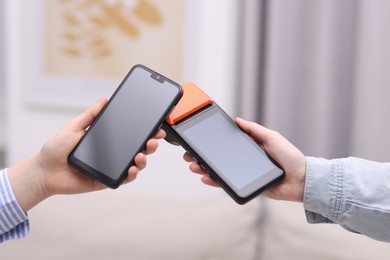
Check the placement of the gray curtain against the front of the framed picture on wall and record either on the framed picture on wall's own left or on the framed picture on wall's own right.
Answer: on the framed picture on wall's own left

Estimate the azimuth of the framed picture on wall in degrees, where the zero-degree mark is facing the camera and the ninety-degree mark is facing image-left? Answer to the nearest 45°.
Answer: approximately 0°

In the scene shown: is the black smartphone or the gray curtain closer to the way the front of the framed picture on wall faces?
the black smartphone

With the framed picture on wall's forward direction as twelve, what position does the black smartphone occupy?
The black smartphone is roughly at 12 o'clock from the framed picture on wall.

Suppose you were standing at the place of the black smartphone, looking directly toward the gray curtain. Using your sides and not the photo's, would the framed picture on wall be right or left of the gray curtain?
left
